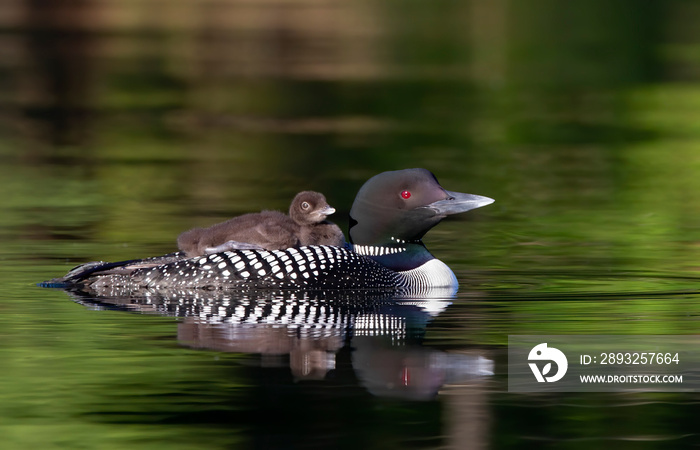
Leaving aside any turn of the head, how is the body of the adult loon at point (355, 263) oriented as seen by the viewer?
to the viewer's right

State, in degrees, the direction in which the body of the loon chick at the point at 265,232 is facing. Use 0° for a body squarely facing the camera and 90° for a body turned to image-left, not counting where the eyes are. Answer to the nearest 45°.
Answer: approximately 270°
